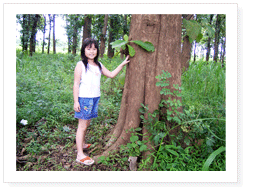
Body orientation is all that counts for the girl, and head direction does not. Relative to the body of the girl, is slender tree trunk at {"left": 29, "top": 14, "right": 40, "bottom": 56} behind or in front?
behind

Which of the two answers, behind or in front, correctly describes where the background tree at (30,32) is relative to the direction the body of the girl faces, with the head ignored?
behind
